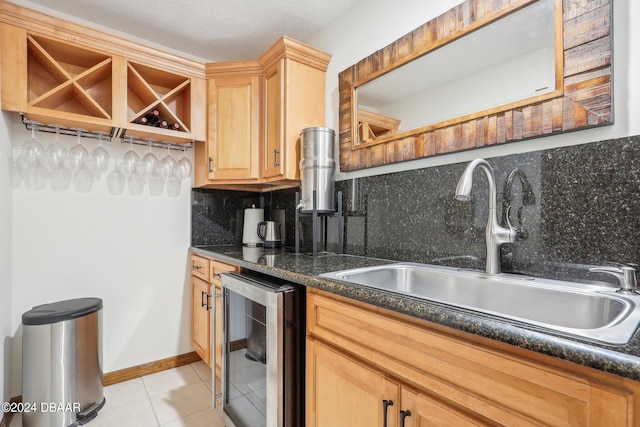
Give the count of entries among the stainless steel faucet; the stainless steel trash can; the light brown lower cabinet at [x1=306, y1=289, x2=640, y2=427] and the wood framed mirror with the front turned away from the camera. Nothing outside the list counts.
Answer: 0

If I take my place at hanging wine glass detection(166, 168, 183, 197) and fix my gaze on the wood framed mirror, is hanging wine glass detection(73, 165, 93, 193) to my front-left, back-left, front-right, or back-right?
back-right

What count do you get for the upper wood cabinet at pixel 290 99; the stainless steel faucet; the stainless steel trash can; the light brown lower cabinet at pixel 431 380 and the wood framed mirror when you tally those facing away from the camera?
0

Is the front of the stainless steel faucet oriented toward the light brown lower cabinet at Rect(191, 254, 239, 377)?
no

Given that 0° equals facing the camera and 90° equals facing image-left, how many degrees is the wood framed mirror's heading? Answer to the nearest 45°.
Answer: approximately 45°

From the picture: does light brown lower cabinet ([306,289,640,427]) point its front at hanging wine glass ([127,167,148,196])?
no

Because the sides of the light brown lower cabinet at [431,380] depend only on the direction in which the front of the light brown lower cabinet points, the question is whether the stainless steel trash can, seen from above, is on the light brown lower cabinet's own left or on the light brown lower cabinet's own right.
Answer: on the light brown lower cabinet's own right

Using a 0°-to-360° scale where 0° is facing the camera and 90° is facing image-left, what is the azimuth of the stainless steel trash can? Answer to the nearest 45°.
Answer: approximately 315°

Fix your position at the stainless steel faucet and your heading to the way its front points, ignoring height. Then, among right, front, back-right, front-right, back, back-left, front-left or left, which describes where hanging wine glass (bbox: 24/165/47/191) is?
front-right

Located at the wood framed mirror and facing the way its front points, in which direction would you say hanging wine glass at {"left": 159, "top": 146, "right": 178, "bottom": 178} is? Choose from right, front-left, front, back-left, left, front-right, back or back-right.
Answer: front-right

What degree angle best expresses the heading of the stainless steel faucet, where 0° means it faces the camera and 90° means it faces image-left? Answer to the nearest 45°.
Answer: approximately 45°

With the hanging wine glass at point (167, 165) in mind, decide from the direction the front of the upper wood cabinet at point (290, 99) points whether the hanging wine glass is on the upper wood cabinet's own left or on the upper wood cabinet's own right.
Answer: on the upper wood cabinet's own right

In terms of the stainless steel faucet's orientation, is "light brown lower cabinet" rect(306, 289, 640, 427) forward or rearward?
forward

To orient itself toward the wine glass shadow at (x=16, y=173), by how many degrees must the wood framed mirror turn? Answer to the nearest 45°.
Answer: approximately 45° to its right

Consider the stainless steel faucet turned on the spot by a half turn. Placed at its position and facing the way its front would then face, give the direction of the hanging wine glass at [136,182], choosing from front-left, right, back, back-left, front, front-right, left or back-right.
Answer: back-left
